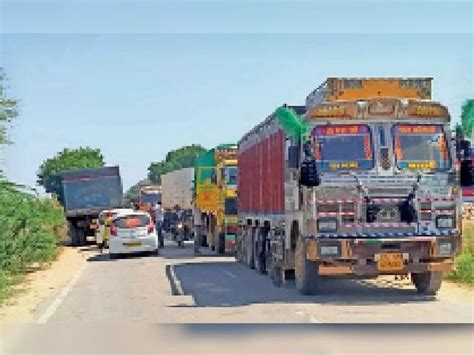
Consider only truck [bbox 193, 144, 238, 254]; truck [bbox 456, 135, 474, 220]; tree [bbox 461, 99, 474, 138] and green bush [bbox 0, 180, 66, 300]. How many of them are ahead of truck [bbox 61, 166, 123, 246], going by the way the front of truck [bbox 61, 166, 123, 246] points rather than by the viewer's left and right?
0

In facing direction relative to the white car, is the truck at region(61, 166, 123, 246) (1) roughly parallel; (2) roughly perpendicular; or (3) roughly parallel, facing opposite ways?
roughly parallel

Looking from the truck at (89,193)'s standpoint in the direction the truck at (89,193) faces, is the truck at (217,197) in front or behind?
behind

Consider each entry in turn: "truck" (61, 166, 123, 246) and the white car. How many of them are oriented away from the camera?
2

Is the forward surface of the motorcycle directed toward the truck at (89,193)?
no

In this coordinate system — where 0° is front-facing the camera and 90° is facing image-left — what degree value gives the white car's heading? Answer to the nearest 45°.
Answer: approximately 180°

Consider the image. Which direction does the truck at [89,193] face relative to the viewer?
away from the camera

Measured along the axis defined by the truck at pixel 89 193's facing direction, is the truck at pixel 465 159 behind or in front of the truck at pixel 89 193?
behind
